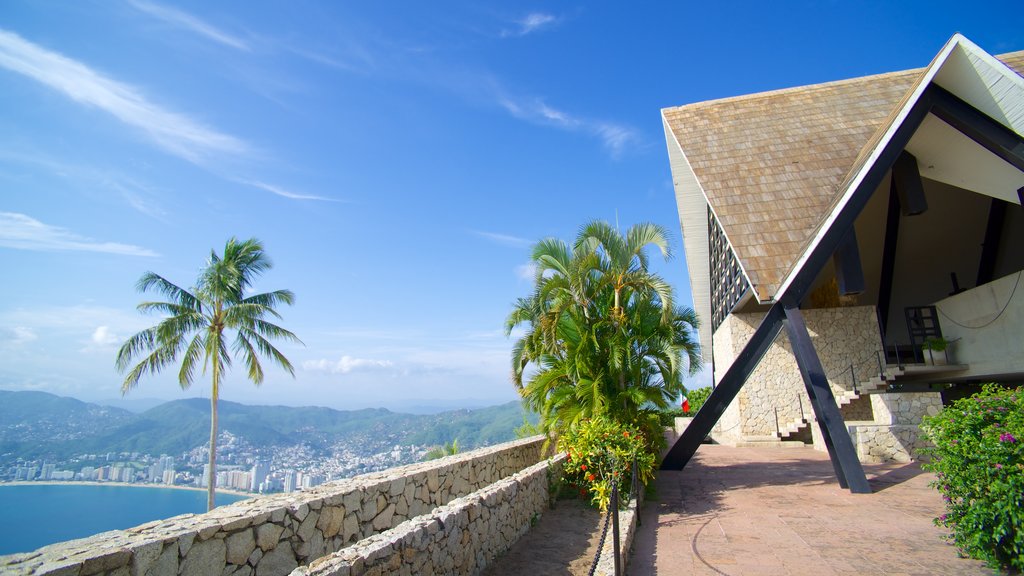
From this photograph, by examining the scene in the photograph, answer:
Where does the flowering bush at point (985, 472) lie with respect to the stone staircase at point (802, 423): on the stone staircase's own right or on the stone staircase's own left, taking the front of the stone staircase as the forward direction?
on the stone staircase's own left

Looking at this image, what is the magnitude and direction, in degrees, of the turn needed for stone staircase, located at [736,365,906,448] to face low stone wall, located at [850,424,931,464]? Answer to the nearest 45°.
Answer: approximately 135° to its left

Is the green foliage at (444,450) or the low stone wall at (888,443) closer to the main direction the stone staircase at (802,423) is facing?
the green foliage

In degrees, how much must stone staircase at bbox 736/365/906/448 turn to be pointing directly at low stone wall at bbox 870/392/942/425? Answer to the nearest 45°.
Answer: approximately 135° to its left

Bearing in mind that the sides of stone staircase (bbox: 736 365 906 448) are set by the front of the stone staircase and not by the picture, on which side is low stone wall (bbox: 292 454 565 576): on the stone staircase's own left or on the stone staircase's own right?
on the stone staircase's own left

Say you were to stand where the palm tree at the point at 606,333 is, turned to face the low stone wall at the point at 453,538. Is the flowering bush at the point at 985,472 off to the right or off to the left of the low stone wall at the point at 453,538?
left

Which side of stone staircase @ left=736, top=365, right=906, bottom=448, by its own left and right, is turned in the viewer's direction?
left

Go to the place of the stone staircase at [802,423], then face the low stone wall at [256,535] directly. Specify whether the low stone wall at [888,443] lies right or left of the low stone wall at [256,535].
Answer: left
